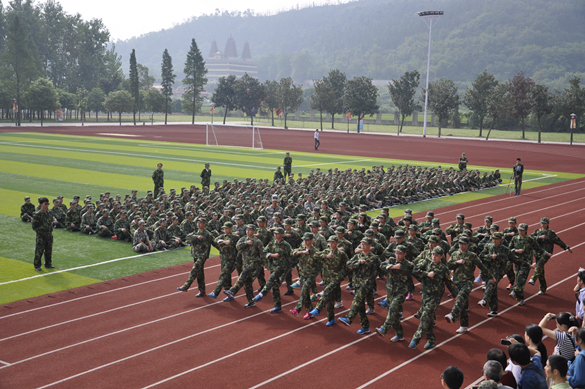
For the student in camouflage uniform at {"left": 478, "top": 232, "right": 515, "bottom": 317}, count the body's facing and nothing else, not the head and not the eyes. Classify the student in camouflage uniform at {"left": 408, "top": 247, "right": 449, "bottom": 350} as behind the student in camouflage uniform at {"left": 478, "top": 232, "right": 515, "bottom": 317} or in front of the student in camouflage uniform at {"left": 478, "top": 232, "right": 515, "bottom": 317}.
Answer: in front

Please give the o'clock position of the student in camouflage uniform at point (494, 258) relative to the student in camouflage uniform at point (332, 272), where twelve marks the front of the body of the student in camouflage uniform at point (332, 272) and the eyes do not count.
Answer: the student in camouflage uniform at point (494, 258) is roughly at 7 o'clock from the student in camouflage uniform at point (332, 272).

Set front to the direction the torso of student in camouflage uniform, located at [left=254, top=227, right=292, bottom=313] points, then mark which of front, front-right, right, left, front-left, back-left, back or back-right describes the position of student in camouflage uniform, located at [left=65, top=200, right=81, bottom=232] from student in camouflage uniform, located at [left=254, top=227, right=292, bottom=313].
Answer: right

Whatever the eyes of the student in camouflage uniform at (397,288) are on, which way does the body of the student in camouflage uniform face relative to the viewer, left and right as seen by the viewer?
facing the viewer and to the left of the viewer

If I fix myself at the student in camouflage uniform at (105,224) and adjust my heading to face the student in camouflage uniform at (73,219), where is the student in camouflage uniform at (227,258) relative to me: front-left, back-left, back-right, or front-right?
back-left

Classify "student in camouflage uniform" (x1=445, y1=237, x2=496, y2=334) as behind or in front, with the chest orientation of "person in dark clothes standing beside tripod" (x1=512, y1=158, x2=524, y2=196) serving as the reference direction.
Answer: in front

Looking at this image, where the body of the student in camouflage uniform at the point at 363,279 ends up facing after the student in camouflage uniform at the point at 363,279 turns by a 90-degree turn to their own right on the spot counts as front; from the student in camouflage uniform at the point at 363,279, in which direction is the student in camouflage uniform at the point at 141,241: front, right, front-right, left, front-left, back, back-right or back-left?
front

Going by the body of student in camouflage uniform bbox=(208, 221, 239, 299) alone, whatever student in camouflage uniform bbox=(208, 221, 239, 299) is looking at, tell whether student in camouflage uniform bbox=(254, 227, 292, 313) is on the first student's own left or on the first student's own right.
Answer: on the first student's own left

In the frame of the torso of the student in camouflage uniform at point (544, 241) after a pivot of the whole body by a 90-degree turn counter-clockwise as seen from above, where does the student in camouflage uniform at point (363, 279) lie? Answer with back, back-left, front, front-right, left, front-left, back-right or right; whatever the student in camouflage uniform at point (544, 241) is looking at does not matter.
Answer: right
